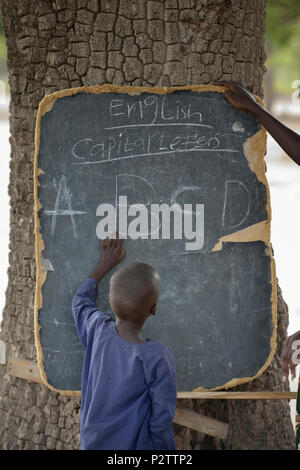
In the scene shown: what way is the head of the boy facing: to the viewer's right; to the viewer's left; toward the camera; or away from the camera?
away from the camera

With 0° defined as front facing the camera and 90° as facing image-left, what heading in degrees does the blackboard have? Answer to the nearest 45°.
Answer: approximately 0°
